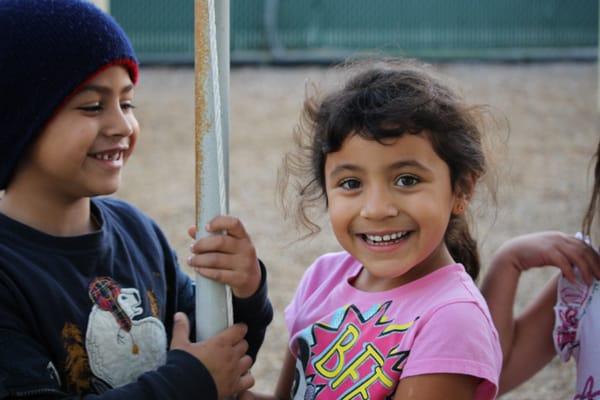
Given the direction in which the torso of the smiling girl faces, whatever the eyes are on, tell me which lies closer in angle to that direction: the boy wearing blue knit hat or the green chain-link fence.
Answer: the boy wearing blue knit hat

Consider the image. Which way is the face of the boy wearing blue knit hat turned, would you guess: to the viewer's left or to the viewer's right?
to the viewer's right

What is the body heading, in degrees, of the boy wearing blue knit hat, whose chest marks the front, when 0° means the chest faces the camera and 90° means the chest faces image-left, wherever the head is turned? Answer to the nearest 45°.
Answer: approximately 315°

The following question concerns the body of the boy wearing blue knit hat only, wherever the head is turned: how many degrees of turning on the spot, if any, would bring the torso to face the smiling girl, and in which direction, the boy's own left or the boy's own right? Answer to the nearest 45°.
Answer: approximately 45° to the boy's own left

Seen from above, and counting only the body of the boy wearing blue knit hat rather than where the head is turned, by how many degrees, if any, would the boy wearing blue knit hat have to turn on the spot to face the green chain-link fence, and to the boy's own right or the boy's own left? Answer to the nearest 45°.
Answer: approximately 135° to the boy's own left

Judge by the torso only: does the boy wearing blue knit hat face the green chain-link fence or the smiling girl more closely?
the smiling girl

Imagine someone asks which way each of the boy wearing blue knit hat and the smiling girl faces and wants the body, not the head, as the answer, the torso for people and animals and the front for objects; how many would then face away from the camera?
0
